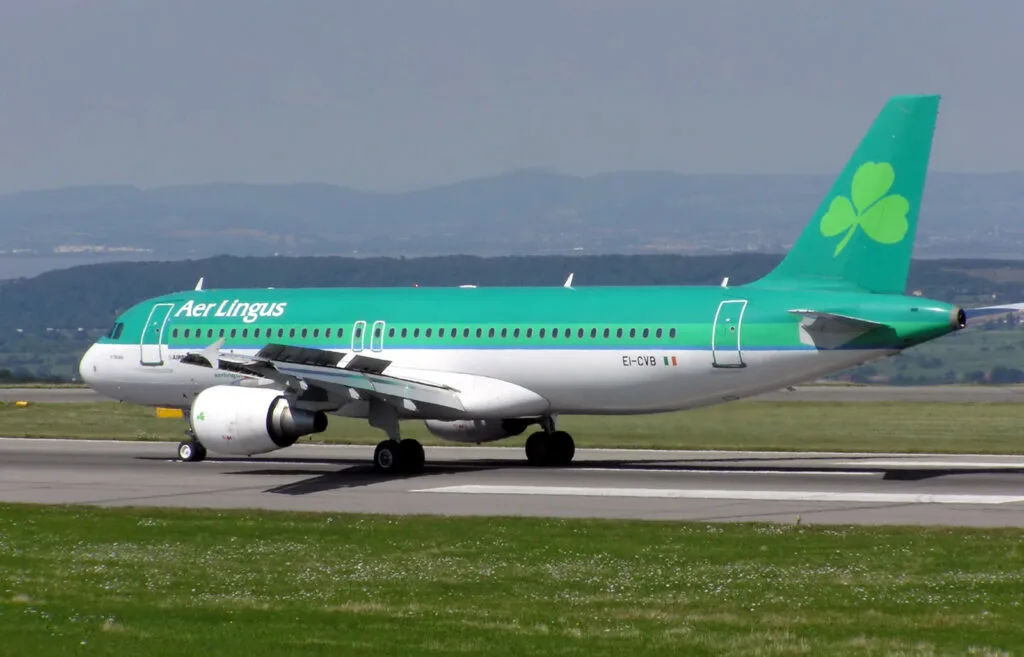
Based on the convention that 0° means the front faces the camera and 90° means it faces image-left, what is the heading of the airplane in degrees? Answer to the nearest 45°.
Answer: approximately 135°
